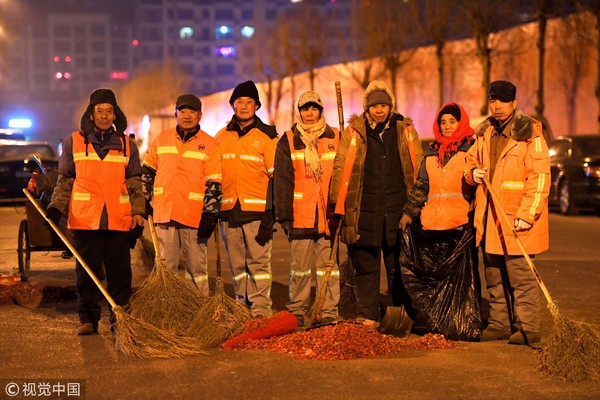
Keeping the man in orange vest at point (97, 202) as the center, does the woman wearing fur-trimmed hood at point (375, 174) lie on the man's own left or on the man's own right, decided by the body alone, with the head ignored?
on the man's own left

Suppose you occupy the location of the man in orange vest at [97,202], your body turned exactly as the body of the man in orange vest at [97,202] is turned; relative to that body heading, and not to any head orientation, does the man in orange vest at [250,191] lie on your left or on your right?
on your left

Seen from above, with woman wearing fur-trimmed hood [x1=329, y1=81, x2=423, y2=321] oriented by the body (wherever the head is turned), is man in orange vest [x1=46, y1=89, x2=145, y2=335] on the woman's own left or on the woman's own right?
on the woman's own right

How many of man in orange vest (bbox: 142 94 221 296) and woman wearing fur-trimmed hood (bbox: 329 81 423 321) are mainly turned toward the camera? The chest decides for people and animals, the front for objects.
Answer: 2

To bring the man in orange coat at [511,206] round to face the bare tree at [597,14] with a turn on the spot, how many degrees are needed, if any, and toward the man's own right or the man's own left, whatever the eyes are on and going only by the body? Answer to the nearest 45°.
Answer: approximately 135° to the man's own right

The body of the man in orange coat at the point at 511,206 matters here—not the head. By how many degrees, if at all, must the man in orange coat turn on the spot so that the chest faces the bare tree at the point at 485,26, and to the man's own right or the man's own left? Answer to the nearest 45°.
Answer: approximately 135° to the man's own right

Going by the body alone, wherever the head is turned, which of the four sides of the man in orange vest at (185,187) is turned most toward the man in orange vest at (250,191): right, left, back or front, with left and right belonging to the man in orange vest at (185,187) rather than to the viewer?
left

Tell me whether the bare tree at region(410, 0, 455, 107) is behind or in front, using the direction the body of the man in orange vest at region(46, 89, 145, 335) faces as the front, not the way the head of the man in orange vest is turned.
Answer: behind
